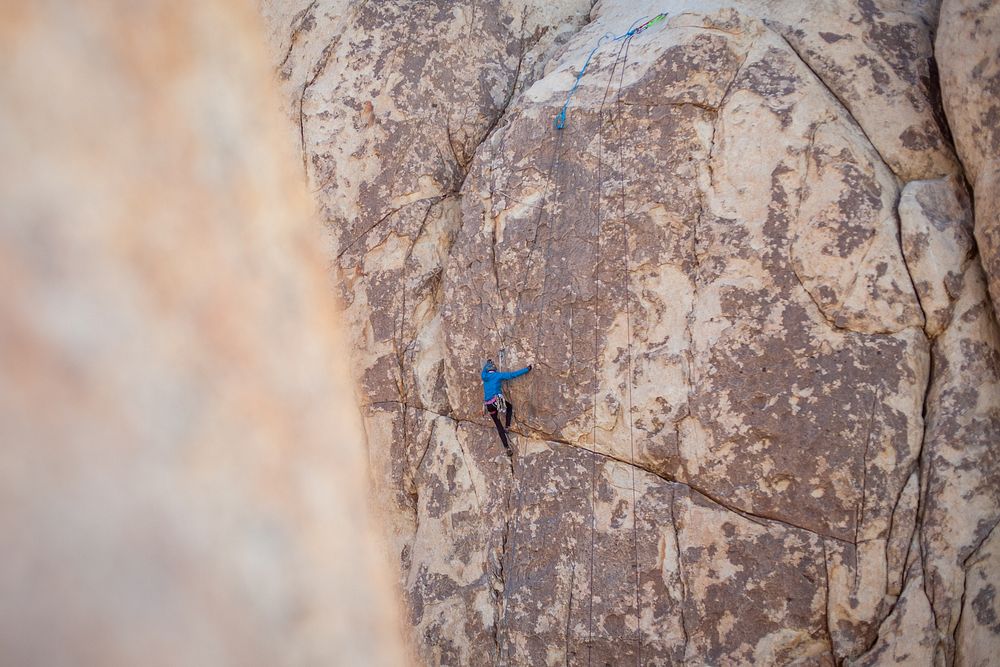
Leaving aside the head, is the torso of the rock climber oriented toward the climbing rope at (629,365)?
no

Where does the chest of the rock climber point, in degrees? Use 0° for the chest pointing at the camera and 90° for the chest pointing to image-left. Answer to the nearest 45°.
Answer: approximately 225°
